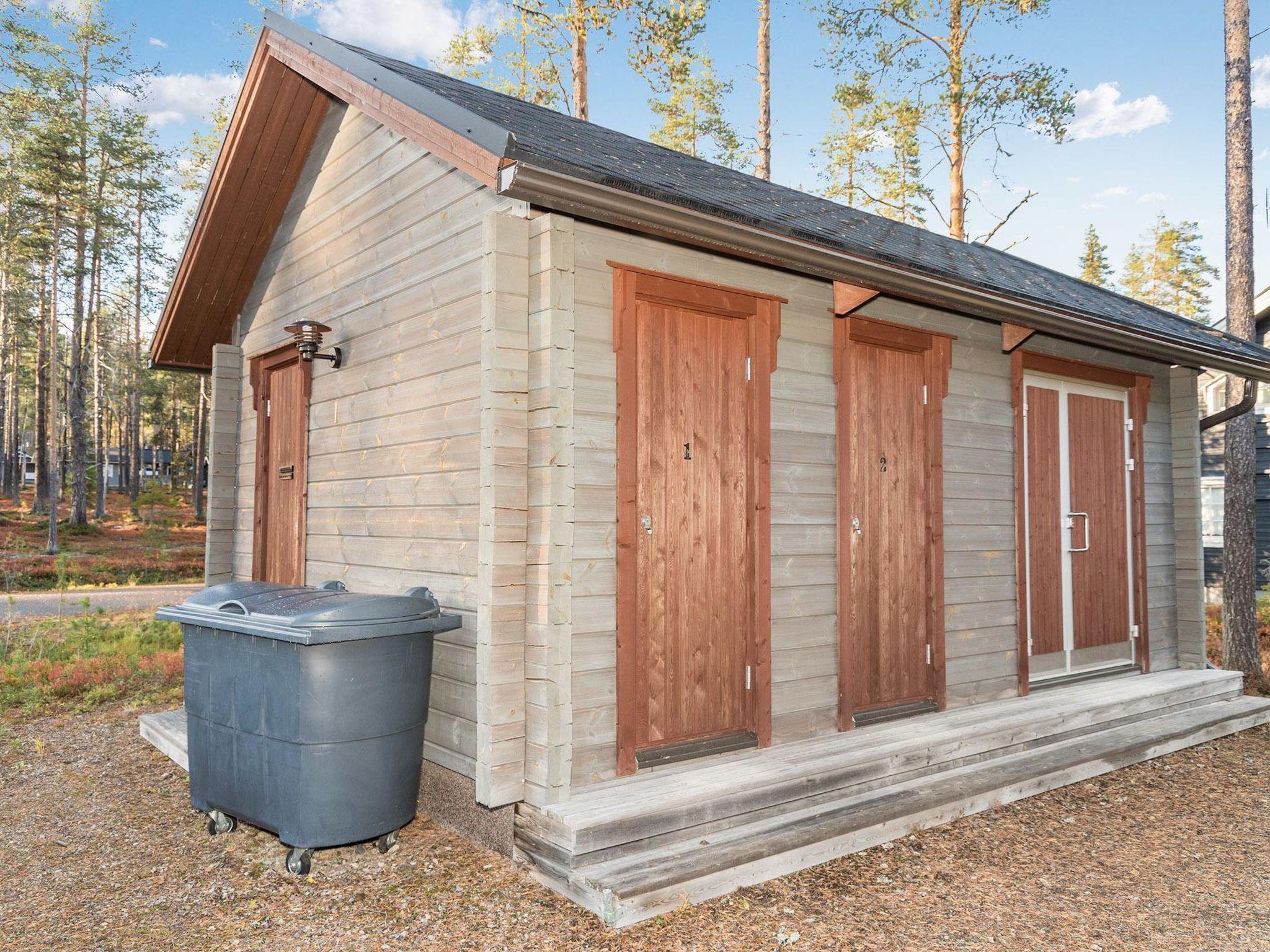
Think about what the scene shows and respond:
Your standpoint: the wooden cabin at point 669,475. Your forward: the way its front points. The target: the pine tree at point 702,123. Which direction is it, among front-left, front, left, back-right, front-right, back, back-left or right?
back-left

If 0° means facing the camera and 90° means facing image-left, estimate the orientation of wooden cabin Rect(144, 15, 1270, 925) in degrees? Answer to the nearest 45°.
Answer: approximately 315°

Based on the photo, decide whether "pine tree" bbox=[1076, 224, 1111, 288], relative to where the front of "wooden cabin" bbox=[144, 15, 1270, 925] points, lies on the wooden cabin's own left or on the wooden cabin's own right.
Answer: on the wooden cabin's own left

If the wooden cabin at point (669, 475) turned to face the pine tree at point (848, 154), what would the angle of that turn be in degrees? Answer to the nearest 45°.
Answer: approximately 135° to its left

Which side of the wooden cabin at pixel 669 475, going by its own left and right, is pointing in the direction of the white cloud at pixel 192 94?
back

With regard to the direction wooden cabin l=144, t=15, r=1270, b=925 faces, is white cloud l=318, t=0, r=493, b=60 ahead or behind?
behind

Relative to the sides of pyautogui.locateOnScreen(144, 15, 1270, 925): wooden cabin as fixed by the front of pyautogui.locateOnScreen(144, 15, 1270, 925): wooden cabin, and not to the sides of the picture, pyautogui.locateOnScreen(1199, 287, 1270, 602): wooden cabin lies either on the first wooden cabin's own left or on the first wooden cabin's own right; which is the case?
on the first wooden cabin's own left

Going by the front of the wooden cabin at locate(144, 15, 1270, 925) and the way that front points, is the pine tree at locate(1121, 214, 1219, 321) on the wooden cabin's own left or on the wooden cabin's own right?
on the wooden cabin's own left

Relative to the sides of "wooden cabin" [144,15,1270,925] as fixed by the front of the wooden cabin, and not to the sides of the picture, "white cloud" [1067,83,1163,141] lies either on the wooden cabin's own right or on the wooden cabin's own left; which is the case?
on the wooden cabin's own left
